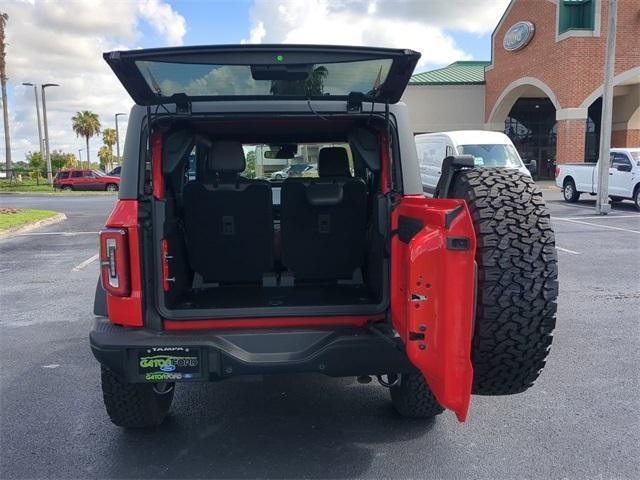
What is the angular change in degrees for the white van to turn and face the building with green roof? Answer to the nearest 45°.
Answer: approximately 135° to its left

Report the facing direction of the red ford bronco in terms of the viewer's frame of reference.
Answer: facing away from the viewer

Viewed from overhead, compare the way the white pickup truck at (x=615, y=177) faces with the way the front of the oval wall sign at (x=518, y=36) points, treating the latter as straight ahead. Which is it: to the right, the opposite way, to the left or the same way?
to the left

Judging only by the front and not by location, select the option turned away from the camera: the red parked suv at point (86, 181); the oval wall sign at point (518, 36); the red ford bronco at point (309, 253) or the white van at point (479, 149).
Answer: the red ford bronco

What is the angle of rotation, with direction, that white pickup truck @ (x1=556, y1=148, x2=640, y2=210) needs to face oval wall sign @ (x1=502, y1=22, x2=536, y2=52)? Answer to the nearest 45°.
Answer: approximately 135° to its left

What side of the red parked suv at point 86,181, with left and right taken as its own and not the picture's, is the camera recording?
right

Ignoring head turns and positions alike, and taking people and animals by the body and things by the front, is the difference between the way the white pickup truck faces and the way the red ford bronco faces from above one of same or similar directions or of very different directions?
very different directions

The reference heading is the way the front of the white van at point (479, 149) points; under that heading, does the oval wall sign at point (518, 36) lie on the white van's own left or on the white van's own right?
on the white van's own left
